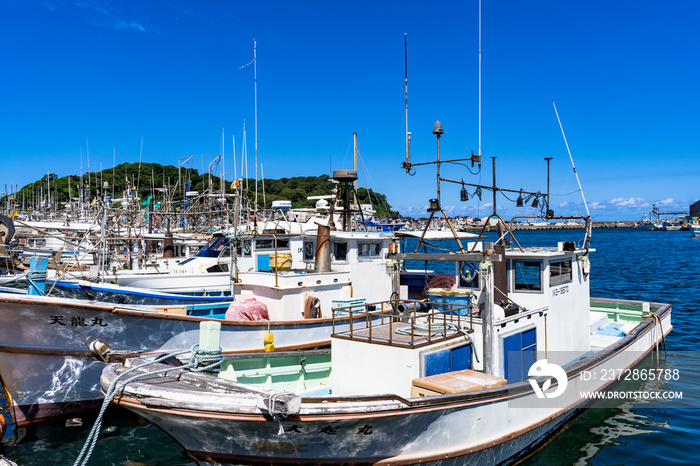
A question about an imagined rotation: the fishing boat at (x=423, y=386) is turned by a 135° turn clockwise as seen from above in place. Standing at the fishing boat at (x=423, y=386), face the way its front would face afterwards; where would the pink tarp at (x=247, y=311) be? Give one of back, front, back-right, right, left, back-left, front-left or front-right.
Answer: front-left

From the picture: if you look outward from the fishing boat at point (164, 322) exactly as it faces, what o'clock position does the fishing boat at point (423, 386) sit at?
the fishing boat at point (423, 386) is roughly at 9 o'clock from the fishing boat at point (164, 322).

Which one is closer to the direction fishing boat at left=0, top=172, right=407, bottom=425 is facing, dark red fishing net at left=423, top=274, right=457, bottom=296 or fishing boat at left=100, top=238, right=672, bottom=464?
the fishing boat

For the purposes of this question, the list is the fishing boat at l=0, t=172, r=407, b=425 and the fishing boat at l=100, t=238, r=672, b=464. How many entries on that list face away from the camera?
0

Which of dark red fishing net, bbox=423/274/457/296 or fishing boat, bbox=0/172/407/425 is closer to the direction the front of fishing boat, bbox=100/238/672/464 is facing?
the fishing boat

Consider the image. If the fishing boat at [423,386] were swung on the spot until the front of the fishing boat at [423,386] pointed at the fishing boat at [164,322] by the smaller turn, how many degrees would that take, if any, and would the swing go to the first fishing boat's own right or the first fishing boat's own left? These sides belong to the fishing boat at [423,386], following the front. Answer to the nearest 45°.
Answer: approximately 90° to the first fishing boat's own right

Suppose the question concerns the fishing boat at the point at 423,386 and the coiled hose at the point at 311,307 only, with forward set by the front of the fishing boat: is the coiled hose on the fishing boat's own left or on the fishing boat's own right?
on the fishing boat's own right

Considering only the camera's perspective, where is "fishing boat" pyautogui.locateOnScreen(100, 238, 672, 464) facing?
facing the viewer and to the left of the viewer
